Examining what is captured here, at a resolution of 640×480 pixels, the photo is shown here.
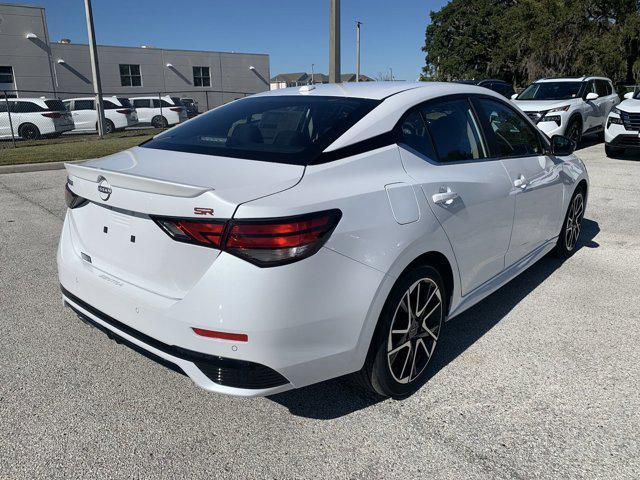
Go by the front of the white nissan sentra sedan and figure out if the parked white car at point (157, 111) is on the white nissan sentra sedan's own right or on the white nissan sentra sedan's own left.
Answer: on the white nissan sentra sedan's own left

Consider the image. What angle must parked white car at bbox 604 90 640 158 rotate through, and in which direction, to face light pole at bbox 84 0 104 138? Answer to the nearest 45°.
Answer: approximately 45° to its right

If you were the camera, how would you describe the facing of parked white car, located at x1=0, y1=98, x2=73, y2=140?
facing away from the viewer and to the left of the viewer

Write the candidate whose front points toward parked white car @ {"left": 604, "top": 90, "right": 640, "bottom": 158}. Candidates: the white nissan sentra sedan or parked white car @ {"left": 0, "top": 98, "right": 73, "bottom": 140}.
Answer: the white nissan sentra sedan

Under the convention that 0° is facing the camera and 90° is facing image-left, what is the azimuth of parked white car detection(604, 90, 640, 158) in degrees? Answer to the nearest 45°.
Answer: approximately 45°

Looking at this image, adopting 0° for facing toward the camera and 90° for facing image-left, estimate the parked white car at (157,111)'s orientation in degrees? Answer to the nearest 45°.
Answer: approximately 135°

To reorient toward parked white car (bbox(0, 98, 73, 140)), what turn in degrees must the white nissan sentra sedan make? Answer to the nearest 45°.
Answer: approximately 90° to its left

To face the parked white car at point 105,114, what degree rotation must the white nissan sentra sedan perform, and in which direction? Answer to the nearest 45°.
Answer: approximately 90° to its left

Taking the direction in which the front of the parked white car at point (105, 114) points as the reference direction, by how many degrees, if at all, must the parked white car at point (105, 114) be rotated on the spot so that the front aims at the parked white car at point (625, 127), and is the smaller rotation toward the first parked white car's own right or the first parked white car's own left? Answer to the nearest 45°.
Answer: approximately 180°

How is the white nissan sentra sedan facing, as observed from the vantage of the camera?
facing away from the viewer and to the right of the viewer

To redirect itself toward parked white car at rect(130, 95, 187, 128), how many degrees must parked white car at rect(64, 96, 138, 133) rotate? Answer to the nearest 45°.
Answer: approximately 90° to its right

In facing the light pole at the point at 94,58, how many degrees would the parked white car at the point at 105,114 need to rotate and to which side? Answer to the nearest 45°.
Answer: approximately 135° to its left
